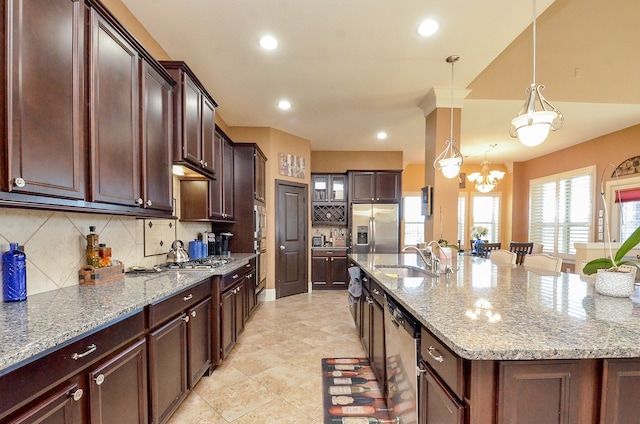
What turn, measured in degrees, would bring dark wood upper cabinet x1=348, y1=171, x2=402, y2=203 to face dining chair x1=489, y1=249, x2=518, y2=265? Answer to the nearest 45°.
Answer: approximately 45° to its left

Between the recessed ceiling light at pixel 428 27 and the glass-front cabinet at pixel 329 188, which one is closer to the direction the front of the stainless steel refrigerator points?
the recessed ceiling light

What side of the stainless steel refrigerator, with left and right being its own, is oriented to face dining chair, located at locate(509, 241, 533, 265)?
left

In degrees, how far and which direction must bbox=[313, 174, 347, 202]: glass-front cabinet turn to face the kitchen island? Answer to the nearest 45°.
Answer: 0° — it already faces it

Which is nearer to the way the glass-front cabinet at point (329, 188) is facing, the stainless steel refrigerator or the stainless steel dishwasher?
the stainless steel dishwasher

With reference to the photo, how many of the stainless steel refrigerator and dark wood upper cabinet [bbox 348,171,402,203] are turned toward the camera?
2
